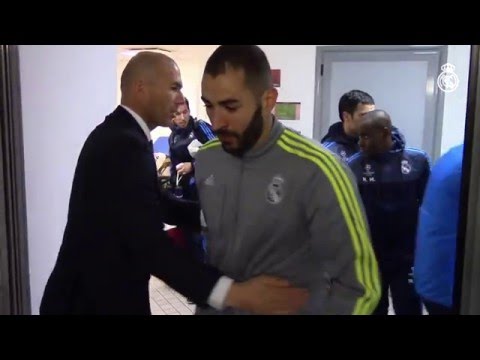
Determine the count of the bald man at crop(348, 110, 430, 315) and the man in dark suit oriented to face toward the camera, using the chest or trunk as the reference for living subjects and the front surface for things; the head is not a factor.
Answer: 1

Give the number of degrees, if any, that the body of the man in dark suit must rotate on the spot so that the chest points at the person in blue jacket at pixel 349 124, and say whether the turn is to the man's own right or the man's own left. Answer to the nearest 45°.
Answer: approximately 45° to the man's own left

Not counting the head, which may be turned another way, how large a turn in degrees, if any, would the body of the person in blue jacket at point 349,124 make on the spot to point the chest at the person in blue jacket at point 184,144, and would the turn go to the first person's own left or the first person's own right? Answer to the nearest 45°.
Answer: approximately 90° to the first person's own right

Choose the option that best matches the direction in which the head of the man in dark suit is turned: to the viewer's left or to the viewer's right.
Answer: to the viewer's right

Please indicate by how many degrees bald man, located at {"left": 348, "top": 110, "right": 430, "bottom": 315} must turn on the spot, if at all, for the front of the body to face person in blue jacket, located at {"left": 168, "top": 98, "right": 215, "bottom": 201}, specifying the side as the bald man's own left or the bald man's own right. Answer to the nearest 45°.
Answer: approximately 45° to the bald man's own right

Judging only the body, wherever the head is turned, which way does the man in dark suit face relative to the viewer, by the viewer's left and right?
facing to the right of the viewer

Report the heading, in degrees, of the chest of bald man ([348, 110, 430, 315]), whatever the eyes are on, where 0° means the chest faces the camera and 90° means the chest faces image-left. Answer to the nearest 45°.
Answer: approximately 0°
